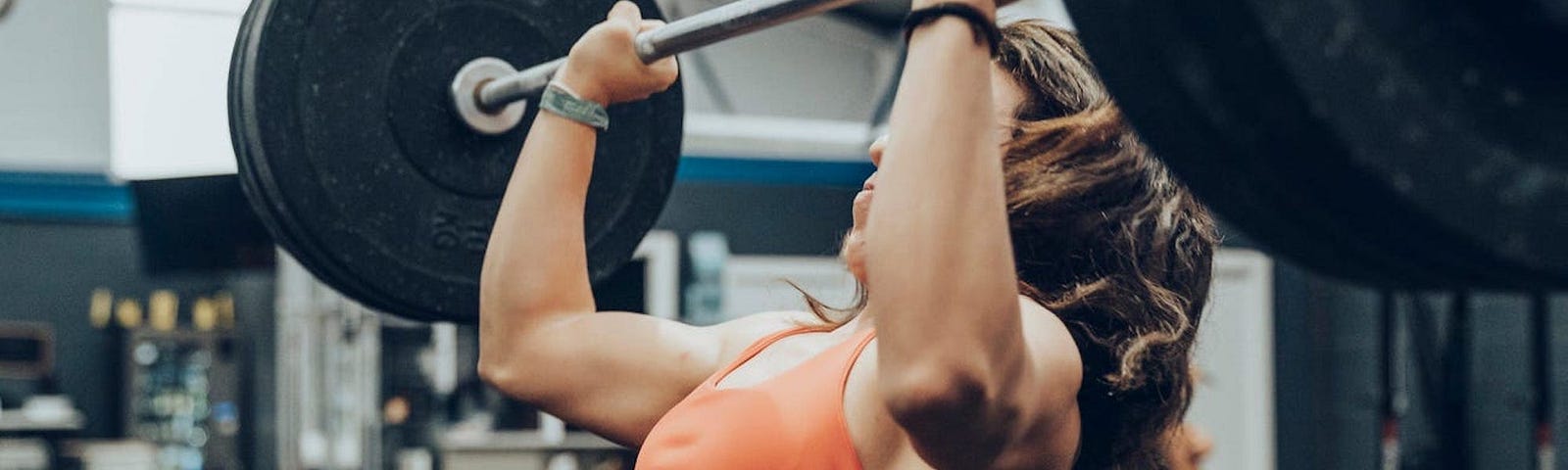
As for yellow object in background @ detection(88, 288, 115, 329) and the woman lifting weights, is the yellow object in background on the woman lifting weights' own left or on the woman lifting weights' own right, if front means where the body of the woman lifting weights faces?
on the woman lifting weights' own right

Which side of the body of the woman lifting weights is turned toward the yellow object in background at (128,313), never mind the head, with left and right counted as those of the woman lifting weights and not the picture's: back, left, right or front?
right

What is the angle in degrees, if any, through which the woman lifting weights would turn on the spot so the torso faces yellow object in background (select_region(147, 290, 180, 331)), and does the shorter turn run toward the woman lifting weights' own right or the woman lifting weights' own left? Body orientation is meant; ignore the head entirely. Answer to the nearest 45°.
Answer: approximately 90° to the woman lifting weights' own right

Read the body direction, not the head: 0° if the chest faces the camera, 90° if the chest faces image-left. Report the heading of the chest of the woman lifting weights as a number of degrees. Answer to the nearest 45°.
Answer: approximately 45°
